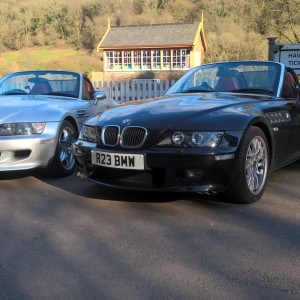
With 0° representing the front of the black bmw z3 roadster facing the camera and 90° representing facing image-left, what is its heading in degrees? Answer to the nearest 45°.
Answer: approximately 45°

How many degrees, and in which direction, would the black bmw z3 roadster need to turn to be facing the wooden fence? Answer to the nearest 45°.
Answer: approximately 135° to its right
